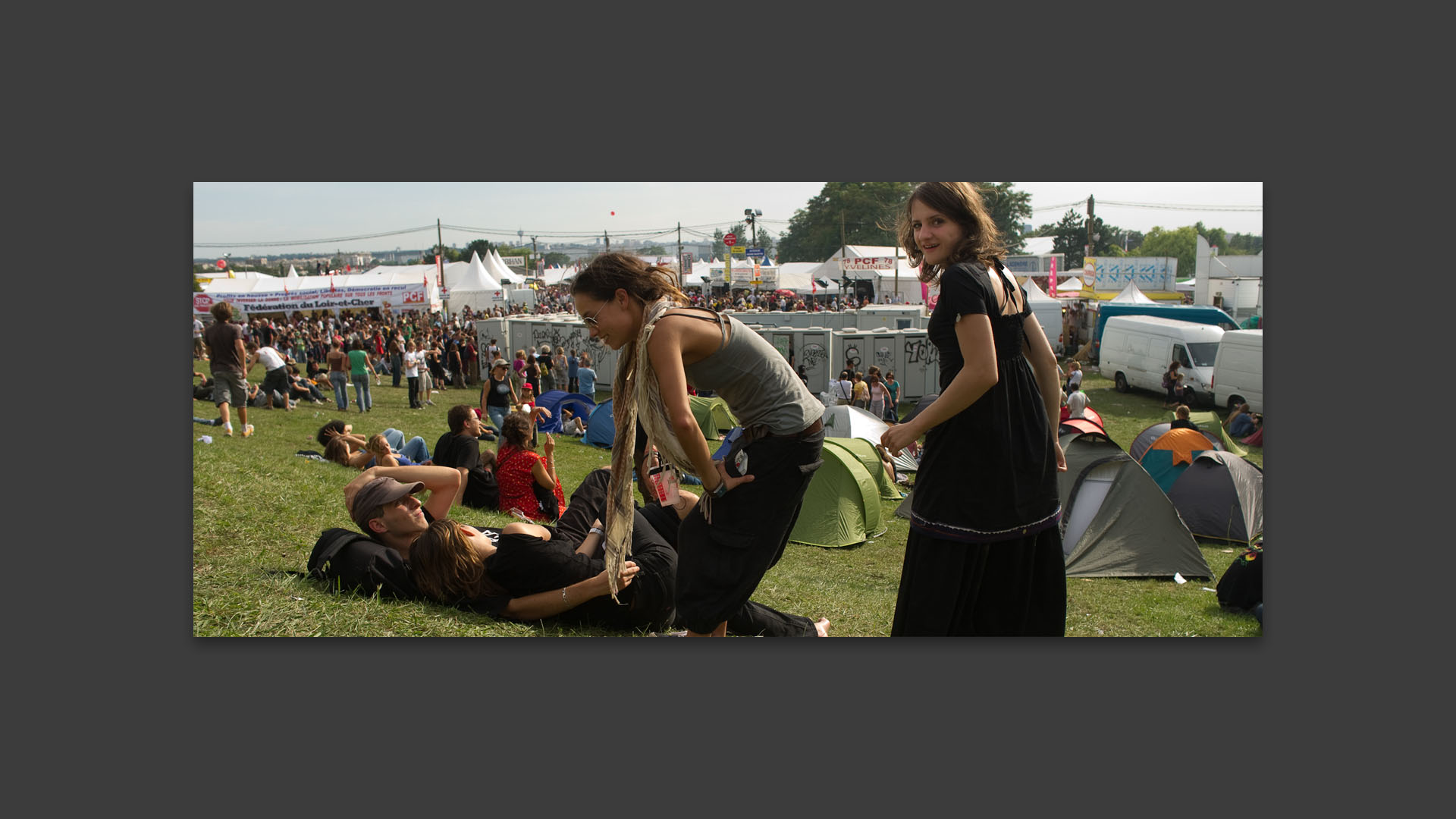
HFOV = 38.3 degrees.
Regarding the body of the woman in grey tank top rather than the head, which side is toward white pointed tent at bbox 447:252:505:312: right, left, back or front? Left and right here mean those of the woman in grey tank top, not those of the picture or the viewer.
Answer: right

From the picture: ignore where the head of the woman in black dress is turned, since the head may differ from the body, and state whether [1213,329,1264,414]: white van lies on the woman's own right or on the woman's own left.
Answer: on the woman's own right

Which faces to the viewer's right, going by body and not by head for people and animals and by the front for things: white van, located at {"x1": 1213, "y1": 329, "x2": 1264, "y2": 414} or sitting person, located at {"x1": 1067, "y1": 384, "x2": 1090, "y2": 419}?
the white van

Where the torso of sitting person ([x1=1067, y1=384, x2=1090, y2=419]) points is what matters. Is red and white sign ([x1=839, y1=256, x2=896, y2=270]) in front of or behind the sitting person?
in front

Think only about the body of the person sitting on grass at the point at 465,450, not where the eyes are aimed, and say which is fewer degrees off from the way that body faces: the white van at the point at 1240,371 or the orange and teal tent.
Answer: the orange and teal tent

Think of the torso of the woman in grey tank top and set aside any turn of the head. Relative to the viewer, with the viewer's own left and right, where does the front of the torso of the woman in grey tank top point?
facing to the left of the viewer

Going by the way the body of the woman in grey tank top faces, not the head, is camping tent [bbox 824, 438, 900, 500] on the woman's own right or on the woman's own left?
on the woman's own right

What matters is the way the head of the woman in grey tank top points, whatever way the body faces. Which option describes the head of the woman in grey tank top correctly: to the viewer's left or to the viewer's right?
to the viewer's left
